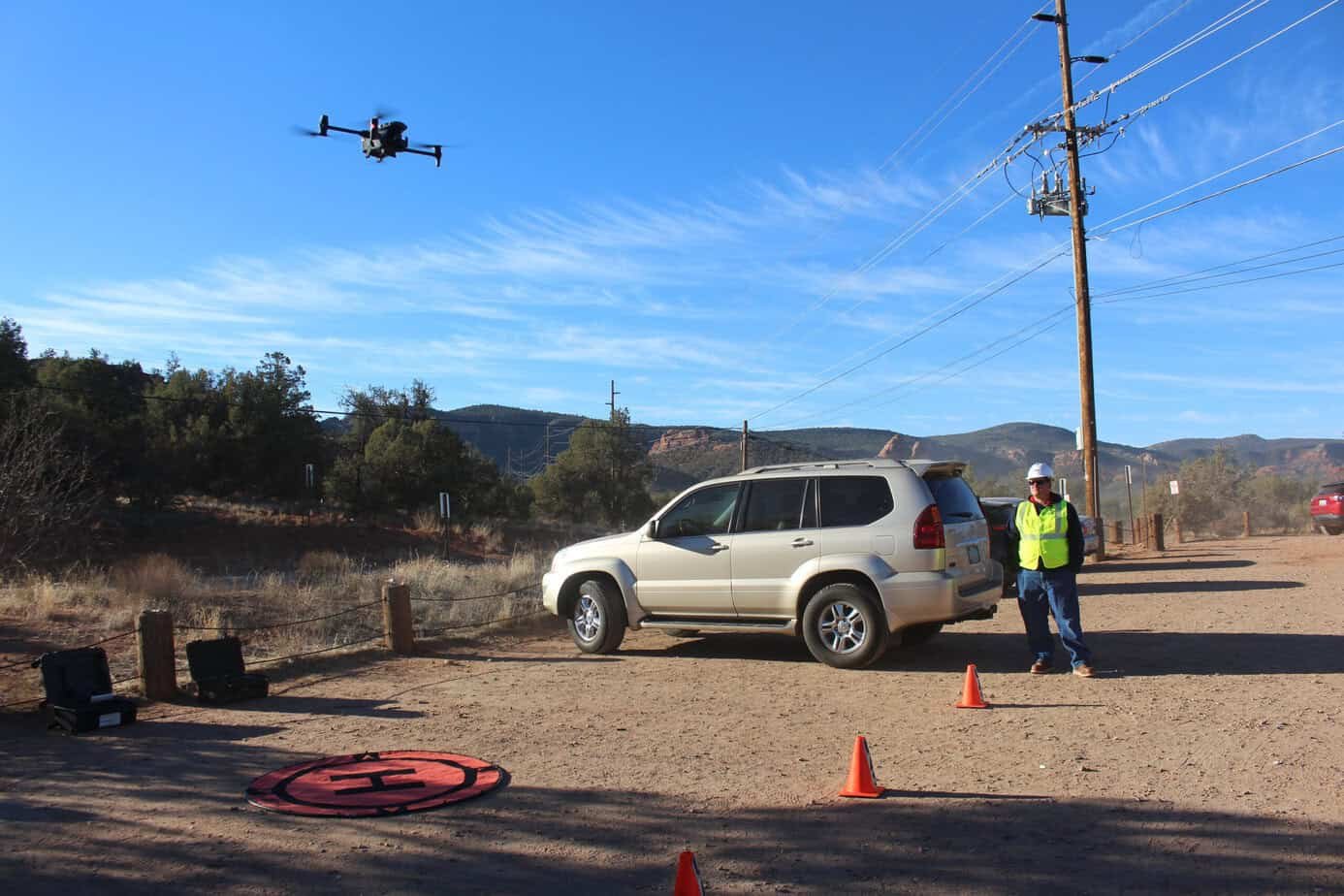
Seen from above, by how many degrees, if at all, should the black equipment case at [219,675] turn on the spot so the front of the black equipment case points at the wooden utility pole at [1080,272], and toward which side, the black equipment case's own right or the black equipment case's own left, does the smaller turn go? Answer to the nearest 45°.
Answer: approximately 90° to the black equipment case's own left

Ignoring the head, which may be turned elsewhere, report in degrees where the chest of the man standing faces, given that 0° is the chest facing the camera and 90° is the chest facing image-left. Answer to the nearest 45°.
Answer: approximately 0°

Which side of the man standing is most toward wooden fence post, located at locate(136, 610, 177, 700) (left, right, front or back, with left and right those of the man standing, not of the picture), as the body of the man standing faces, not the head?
right

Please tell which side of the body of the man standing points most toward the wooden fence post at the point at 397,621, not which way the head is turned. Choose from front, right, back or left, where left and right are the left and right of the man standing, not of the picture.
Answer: right

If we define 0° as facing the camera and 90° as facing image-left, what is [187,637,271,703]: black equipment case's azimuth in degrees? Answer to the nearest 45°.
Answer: approximately 315°

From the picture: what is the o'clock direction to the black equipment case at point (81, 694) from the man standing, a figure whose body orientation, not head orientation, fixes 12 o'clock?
The black equipment case is roughly at 2 o'clock from the man standing.

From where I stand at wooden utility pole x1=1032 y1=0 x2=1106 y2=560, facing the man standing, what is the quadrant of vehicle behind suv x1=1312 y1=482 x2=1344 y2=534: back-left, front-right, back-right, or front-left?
back-left

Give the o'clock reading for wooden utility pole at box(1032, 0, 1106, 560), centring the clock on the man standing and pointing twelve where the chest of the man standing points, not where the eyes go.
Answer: The wooden utility pole is roughly at 6 o'clock from the man standing.
